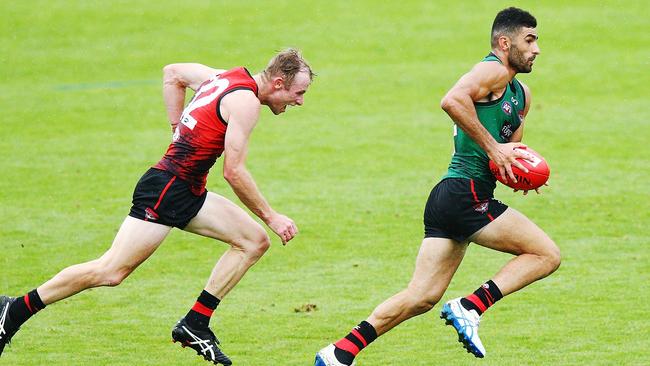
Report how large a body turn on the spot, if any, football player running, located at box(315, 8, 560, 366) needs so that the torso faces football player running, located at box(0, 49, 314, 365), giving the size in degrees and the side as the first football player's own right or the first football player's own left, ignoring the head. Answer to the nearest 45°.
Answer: approximately 180°

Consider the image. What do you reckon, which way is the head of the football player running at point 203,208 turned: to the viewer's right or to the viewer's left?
to the viewer's right

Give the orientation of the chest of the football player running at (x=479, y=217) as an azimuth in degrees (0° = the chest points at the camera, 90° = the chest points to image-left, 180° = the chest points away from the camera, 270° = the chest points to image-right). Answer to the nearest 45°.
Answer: approximately 270°

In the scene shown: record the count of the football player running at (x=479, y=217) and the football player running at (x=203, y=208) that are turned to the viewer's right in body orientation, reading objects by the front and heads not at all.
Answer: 2

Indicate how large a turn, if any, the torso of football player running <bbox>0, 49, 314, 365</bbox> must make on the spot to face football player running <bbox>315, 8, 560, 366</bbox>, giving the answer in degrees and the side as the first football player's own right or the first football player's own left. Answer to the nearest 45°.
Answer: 0° — they already face them

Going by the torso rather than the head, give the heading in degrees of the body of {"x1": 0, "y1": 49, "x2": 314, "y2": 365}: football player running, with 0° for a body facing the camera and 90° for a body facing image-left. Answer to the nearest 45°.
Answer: approximately 270°
